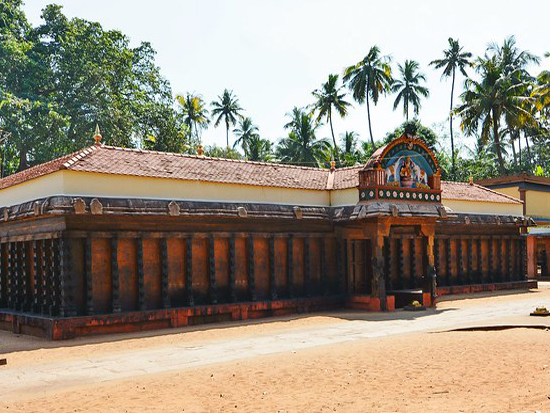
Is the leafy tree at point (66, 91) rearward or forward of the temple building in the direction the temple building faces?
rearward

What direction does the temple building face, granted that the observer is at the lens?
facing the viewer and to the right of the viewer
